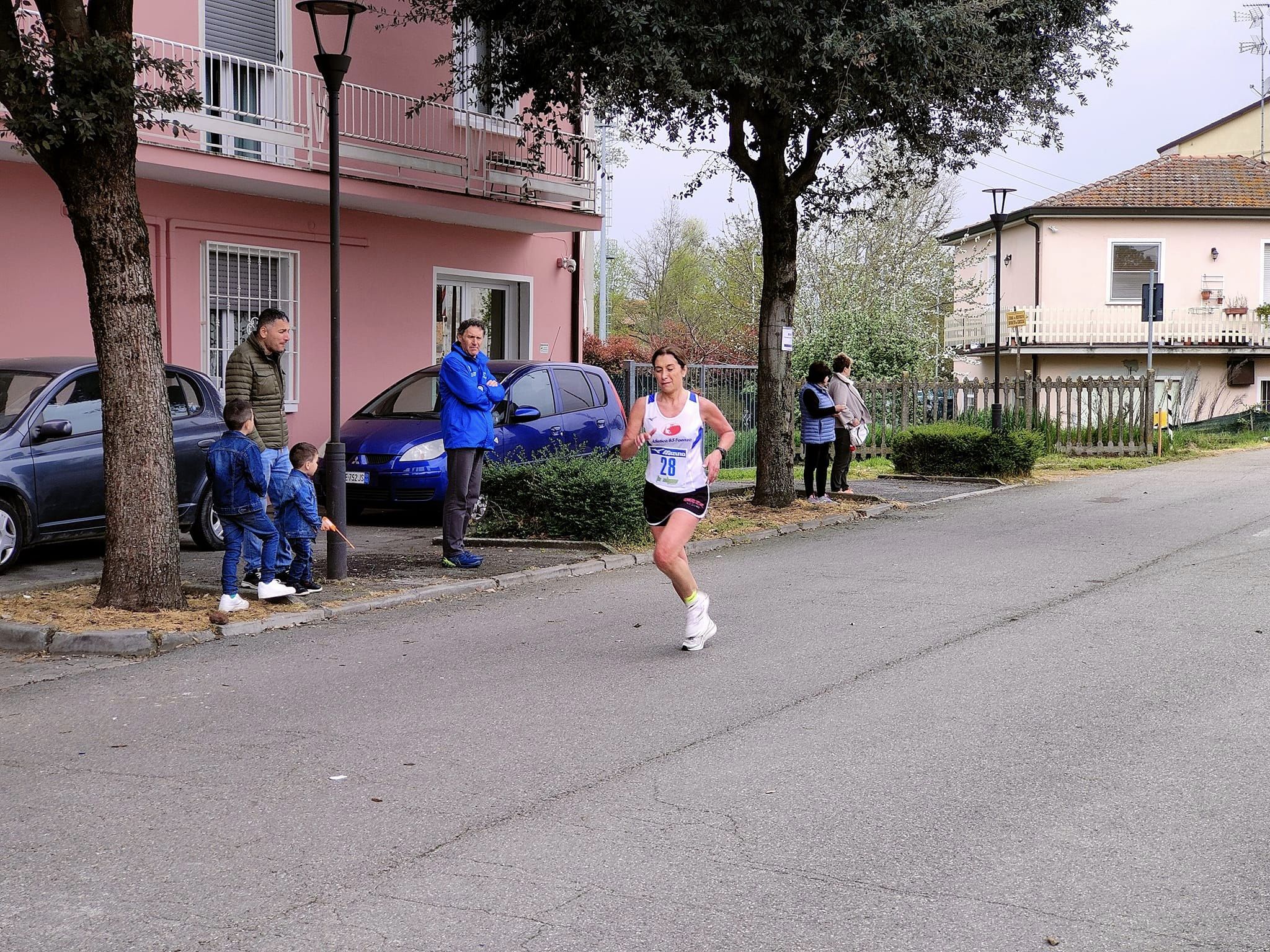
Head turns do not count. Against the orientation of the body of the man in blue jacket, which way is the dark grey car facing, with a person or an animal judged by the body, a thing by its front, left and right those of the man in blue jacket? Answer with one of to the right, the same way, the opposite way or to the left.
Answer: to the right

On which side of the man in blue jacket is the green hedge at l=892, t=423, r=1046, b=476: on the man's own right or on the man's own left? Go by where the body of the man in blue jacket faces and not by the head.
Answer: on the man's own left

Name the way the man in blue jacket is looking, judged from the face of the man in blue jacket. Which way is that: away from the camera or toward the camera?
toward the camera

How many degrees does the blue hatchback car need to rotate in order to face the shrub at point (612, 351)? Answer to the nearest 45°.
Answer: approximately 135° to its right

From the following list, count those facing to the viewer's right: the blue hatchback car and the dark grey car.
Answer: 0

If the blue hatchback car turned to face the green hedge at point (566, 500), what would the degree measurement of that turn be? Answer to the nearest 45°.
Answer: approximately 90° to its left

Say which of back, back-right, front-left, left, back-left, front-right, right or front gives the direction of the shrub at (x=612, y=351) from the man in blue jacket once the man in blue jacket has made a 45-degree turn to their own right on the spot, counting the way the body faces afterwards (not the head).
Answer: back

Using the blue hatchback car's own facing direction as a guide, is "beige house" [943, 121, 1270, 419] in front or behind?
behind

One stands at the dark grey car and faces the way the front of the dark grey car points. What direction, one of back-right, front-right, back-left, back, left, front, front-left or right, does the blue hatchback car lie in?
back

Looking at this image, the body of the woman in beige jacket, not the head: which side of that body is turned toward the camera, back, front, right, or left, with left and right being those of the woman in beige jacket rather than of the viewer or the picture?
right

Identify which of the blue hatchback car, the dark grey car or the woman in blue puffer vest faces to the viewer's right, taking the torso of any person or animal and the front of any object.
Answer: the woman in blue puffer vest

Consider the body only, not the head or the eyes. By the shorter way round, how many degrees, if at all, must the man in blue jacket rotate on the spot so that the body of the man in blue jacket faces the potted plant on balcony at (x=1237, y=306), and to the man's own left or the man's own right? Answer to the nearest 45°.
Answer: approximately 90° to the man's own left

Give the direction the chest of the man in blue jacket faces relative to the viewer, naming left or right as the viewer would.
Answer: facing the viewer and to the right of the viewer

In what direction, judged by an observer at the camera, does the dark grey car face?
facing the viewer and to the left of the viewer

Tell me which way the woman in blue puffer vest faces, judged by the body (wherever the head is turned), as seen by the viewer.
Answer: to the viewer's right
